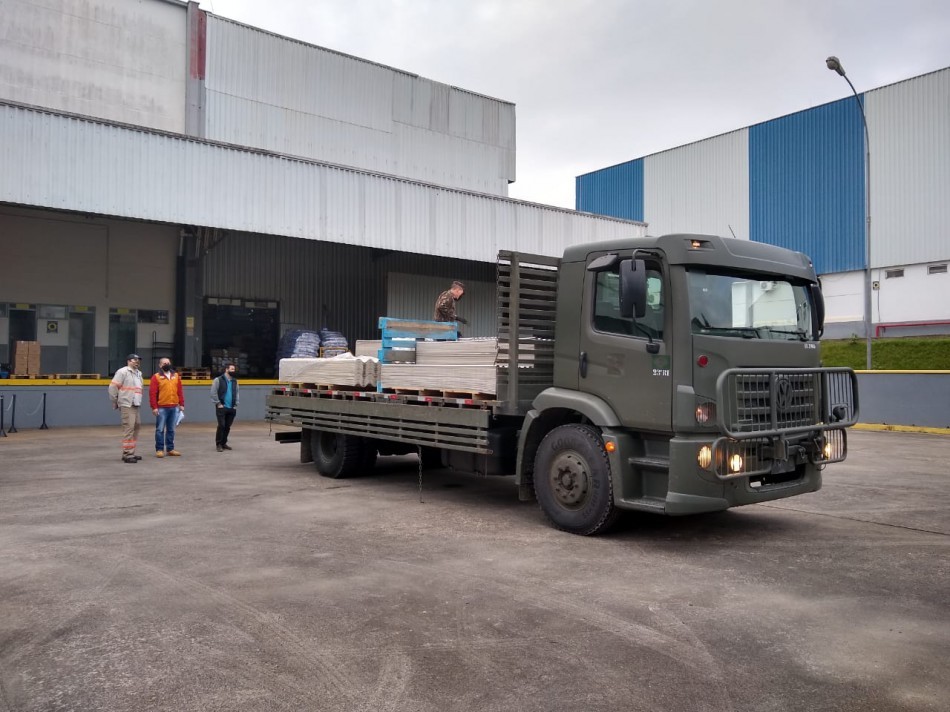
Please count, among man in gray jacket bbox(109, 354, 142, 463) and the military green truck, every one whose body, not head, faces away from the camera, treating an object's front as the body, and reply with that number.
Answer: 0

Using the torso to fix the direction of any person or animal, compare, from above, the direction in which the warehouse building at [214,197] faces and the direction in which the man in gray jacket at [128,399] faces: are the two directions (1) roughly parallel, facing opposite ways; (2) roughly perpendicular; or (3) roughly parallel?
roughly parallel

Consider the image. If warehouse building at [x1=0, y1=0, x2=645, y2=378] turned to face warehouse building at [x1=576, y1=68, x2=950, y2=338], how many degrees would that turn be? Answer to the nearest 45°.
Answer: approximately 45° to its left

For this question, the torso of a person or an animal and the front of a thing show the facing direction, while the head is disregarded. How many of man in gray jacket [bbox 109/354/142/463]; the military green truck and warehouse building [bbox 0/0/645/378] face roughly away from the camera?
0

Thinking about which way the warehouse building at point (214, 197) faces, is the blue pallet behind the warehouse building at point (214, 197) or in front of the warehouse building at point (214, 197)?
in front

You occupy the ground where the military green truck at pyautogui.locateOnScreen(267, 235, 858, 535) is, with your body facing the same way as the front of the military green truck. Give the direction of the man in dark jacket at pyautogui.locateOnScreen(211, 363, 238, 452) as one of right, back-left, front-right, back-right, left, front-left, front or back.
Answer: back

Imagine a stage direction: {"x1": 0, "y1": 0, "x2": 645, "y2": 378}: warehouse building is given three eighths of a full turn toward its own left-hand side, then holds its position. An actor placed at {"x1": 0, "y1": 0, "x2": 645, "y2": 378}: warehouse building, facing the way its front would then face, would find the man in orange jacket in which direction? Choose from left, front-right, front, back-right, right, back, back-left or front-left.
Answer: back

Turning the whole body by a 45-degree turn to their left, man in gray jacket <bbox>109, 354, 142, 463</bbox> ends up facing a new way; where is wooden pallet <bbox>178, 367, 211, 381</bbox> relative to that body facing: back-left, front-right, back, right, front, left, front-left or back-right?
left

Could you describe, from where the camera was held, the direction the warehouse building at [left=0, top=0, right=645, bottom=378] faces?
facing the viewer and to the right of the viewer

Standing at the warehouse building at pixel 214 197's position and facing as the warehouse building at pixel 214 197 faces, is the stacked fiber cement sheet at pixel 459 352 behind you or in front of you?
in front

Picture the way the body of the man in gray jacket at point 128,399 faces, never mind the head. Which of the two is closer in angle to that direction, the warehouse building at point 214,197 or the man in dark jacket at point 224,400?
the man in dark jacket
